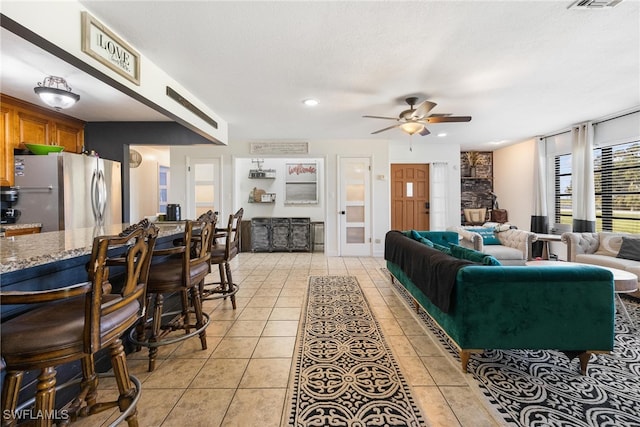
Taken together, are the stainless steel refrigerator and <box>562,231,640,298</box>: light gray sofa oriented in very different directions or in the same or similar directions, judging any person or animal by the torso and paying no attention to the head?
very different directions

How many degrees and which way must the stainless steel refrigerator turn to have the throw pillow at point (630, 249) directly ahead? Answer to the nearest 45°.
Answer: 0° — it already faces it

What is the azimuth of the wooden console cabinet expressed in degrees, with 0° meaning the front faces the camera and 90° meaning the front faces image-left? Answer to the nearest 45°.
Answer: approximately 0°

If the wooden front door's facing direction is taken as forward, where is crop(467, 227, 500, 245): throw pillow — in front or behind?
in front

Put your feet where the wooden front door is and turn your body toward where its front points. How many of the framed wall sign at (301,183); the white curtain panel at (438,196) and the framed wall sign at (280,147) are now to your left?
1

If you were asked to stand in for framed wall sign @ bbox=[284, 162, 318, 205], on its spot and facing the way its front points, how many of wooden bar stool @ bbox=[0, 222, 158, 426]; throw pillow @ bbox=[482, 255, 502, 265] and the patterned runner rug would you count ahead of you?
3

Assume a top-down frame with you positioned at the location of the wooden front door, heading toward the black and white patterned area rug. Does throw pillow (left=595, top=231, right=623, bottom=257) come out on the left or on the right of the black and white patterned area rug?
left

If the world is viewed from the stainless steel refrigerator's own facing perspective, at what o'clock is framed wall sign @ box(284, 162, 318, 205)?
The framed wall sign is roughly at 10 o'clock from the stainless steel refrigerator.

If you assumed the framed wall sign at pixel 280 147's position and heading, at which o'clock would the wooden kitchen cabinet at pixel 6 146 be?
The wooden kitchen cabinet is roughly at 2 o'clock from the framed wall sign.

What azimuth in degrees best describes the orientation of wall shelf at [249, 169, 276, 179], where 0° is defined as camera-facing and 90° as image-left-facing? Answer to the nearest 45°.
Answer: approximately 0°

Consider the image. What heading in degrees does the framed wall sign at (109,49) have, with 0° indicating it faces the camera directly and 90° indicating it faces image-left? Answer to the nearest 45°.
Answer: approximately 315°

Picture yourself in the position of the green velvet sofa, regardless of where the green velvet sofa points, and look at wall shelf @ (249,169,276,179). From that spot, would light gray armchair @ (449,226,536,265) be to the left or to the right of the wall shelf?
right

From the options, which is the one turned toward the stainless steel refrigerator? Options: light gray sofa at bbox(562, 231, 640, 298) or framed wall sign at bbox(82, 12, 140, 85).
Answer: the light gray sofa

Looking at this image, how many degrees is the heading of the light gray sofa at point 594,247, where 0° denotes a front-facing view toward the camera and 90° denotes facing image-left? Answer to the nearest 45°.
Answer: approximately 45°
